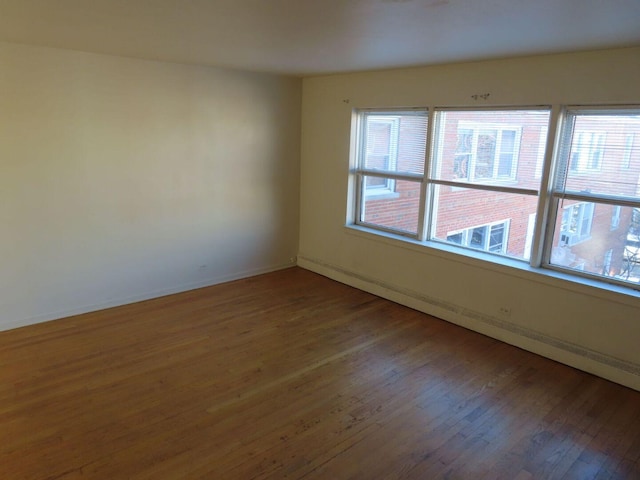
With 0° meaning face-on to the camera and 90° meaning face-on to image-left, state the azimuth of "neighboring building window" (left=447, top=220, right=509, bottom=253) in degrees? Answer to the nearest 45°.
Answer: approximately 45°

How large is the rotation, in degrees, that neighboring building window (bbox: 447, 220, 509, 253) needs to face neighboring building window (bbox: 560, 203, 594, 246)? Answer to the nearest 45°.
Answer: approximately 90° to its left

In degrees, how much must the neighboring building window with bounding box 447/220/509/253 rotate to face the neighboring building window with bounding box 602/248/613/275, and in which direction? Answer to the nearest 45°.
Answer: approximately 90° to its left
